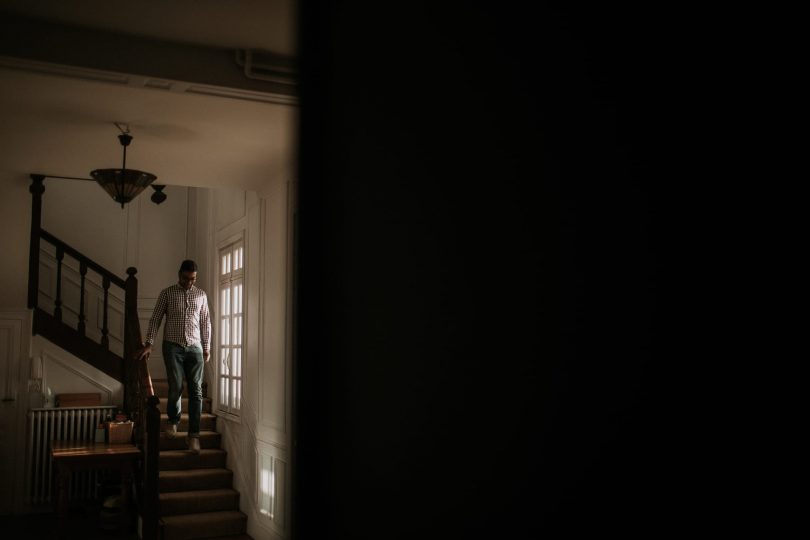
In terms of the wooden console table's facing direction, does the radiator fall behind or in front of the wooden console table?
behind

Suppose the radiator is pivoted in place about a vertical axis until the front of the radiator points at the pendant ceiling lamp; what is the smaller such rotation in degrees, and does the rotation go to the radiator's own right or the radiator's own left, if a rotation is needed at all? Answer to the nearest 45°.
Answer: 0° — it already faces it

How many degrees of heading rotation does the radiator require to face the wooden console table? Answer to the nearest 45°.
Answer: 0° — it already faces it

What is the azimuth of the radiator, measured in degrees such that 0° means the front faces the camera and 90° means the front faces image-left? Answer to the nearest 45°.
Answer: approximately 0°

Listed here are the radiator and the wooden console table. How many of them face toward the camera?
2
